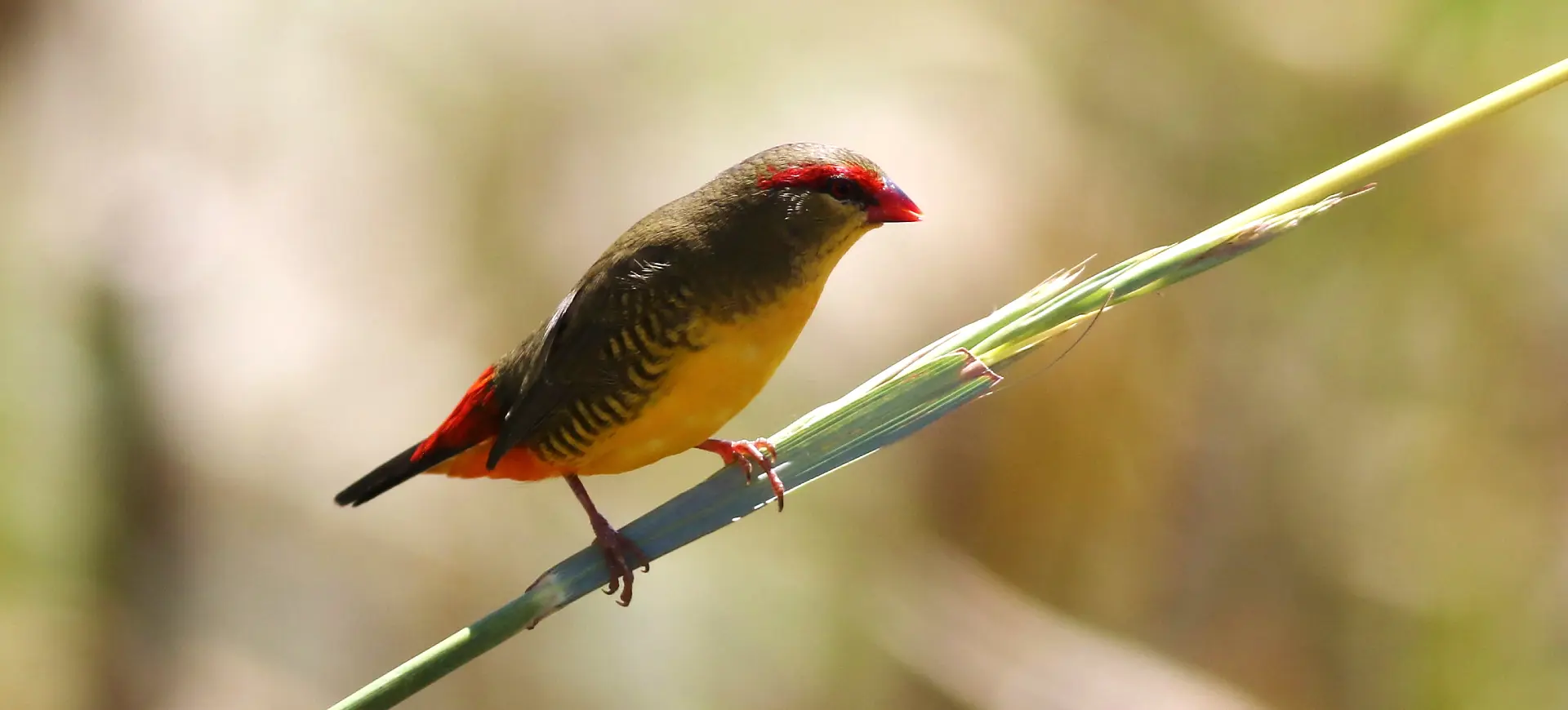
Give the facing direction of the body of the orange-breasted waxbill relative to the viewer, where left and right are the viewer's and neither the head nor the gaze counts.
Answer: facing to the right of the viewer
